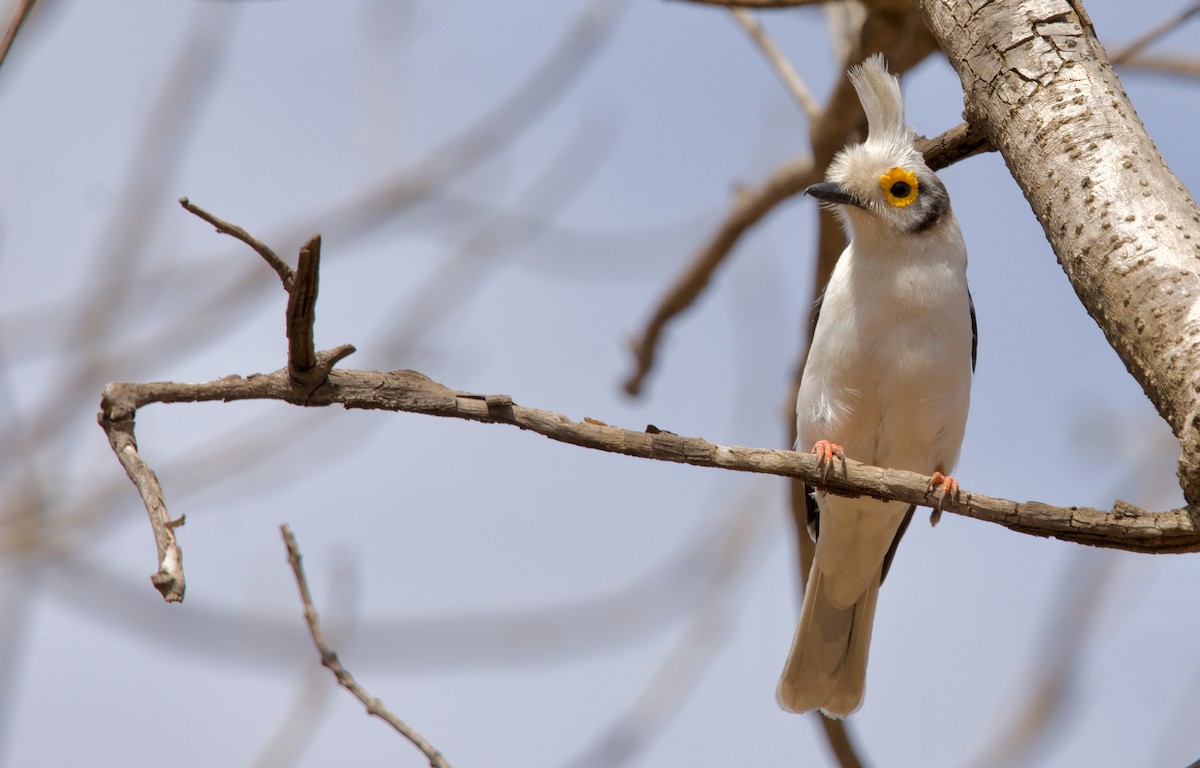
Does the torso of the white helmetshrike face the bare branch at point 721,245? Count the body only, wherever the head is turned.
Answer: no

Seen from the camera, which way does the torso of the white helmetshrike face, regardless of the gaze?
toward the camera

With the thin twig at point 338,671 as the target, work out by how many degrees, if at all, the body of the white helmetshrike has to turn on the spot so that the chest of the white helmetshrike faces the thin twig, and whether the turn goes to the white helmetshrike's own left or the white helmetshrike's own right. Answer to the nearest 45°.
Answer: approximately 45° to the white helmetshrike's own right

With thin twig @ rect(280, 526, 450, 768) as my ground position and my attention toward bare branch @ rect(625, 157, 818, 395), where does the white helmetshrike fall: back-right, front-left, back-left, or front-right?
front-right
